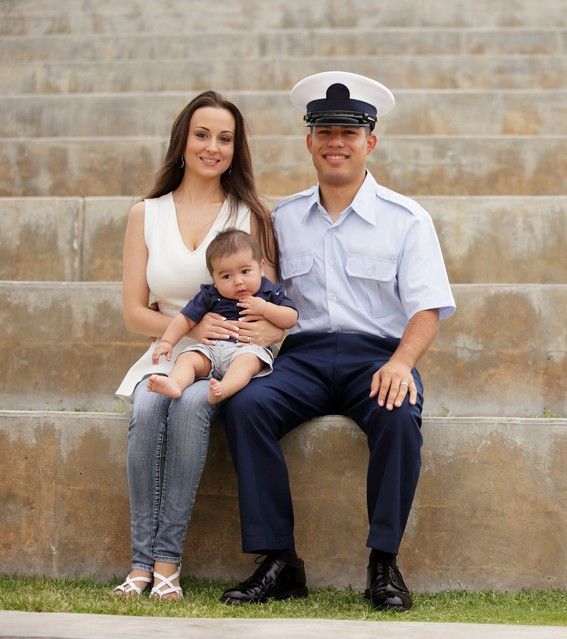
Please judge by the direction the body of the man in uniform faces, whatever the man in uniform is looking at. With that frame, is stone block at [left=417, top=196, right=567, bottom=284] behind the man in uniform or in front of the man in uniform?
behind

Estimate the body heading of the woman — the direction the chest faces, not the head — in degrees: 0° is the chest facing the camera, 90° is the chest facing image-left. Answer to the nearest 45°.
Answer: approximately 0°

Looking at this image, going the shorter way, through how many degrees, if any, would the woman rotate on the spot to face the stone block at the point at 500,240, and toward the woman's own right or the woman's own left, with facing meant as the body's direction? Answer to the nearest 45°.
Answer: approximately 135° to the woman's own left

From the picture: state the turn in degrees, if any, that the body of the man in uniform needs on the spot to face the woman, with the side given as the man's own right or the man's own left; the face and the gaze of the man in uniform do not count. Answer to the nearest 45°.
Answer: approximately 90° to the man's own right

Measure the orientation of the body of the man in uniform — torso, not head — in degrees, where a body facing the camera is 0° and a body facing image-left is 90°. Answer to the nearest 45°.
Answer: approximately 0°

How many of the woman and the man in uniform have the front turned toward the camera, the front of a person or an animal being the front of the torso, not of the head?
2

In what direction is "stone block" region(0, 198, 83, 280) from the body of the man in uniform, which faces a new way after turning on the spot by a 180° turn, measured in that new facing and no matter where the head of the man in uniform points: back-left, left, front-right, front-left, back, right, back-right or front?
front-left
